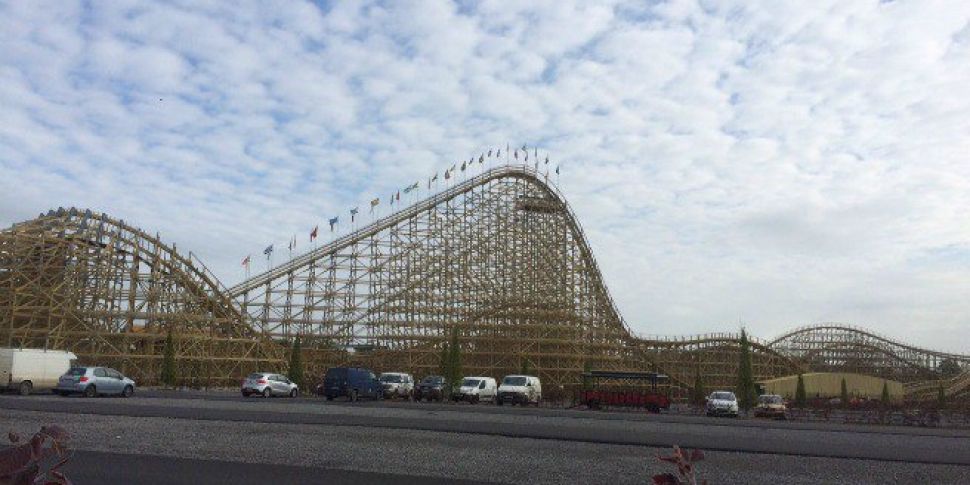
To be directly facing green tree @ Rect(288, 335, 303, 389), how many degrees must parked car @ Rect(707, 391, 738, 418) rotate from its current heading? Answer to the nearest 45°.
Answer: approximately 90° to its right

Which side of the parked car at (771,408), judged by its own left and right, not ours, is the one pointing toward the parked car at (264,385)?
right

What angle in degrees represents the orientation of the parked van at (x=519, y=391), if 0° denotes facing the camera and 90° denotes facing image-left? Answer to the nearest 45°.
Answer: approximately 45°

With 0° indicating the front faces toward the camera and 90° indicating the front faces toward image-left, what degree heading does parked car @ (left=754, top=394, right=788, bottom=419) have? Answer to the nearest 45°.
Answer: approximately 0°

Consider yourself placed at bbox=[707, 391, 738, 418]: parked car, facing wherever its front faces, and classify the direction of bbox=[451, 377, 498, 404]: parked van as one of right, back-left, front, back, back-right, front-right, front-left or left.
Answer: right

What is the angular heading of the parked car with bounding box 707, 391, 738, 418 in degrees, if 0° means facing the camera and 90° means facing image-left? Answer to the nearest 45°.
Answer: approximately 0°

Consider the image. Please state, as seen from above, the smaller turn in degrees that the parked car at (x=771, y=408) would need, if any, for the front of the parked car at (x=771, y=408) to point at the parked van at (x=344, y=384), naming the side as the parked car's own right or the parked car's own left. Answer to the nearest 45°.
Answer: approximately 45° to the parked car's own right

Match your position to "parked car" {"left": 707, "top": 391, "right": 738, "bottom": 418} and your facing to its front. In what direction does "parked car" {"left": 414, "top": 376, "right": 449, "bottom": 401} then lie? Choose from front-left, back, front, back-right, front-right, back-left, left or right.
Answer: right

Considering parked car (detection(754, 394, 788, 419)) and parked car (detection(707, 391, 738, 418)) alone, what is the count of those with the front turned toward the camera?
2

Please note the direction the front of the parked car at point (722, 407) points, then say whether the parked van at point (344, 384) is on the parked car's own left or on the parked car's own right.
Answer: on the parked car's own right

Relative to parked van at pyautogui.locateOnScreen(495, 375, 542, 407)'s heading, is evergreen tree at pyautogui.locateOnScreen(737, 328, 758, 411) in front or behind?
behind

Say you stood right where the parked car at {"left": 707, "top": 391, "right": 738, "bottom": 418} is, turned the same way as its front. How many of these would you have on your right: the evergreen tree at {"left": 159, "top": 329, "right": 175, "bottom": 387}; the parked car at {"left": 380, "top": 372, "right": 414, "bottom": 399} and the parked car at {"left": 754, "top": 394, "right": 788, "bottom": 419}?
2

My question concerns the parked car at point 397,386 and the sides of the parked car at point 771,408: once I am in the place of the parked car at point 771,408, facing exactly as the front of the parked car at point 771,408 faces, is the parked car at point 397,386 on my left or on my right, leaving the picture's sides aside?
on my right
